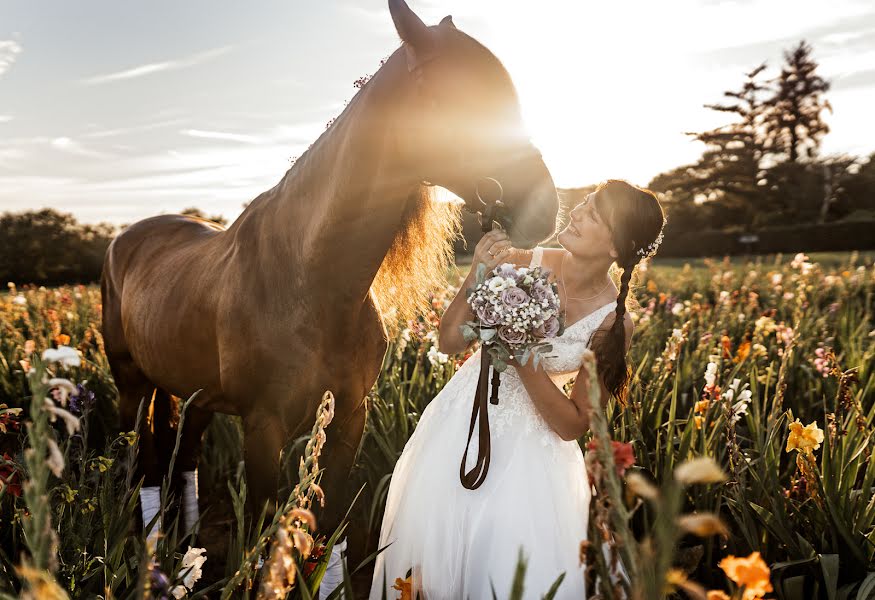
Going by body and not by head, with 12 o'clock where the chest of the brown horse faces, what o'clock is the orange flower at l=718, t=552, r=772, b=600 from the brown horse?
The orange flower is roughly at 1 o'clock from the brown horse.

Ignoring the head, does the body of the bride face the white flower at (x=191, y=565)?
yes

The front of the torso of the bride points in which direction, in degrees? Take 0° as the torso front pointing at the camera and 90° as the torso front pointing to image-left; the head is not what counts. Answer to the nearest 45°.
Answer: approximately 45°

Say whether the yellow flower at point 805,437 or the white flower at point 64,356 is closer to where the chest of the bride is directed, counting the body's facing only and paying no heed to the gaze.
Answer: the white flower

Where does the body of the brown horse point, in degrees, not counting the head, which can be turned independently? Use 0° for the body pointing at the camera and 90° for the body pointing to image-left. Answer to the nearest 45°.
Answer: approximately 315°

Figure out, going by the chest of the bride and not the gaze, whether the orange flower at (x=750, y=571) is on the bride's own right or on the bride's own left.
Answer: on the bride's own left

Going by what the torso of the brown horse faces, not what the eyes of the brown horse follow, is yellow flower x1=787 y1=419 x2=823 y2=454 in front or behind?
in front

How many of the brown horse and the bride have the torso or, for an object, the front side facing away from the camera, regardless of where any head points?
0

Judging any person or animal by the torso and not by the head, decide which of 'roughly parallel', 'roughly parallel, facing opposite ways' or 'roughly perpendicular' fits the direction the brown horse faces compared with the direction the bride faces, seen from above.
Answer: roughly perpendicular

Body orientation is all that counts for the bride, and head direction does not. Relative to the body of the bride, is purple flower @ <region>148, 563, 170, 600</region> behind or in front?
in front

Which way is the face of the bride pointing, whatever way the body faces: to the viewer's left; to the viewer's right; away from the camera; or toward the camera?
to the viewer's left

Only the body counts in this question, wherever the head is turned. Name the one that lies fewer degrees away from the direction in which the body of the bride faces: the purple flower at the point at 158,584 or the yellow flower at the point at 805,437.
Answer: the purple flower

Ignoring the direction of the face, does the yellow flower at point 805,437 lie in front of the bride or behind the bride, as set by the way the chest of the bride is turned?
behind
